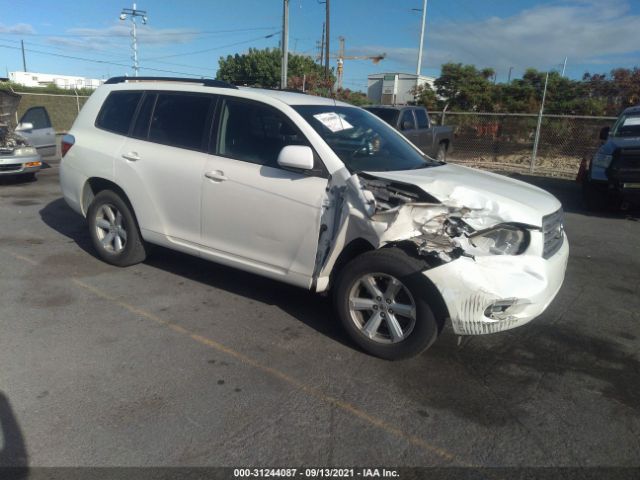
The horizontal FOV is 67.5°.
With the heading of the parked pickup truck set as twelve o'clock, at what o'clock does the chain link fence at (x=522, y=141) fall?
The chain link fence is roughly at 6 o'clock from the parked pickup truck.

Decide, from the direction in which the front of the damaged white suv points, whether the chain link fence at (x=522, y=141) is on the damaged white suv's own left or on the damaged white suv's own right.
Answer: on the damaged white suv's own left

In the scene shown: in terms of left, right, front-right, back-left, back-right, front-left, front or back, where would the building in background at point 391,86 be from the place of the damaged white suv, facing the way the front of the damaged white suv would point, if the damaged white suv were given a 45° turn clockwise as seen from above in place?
back

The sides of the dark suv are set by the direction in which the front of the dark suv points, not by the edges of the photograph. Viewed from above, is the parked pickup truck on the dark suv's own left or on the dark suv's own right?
on the dark suv's own right

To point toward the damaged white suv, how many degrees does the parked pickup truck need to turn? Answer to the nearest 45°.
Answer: approximately 45° to its left

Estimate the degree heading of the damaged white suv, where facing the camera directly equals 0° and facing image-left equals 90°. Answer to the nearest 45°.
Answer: approximately 315°

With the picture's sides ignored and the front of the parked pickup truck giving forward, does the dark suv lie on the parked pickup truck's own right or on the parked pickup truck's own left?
on the parked pickup truck's own left
